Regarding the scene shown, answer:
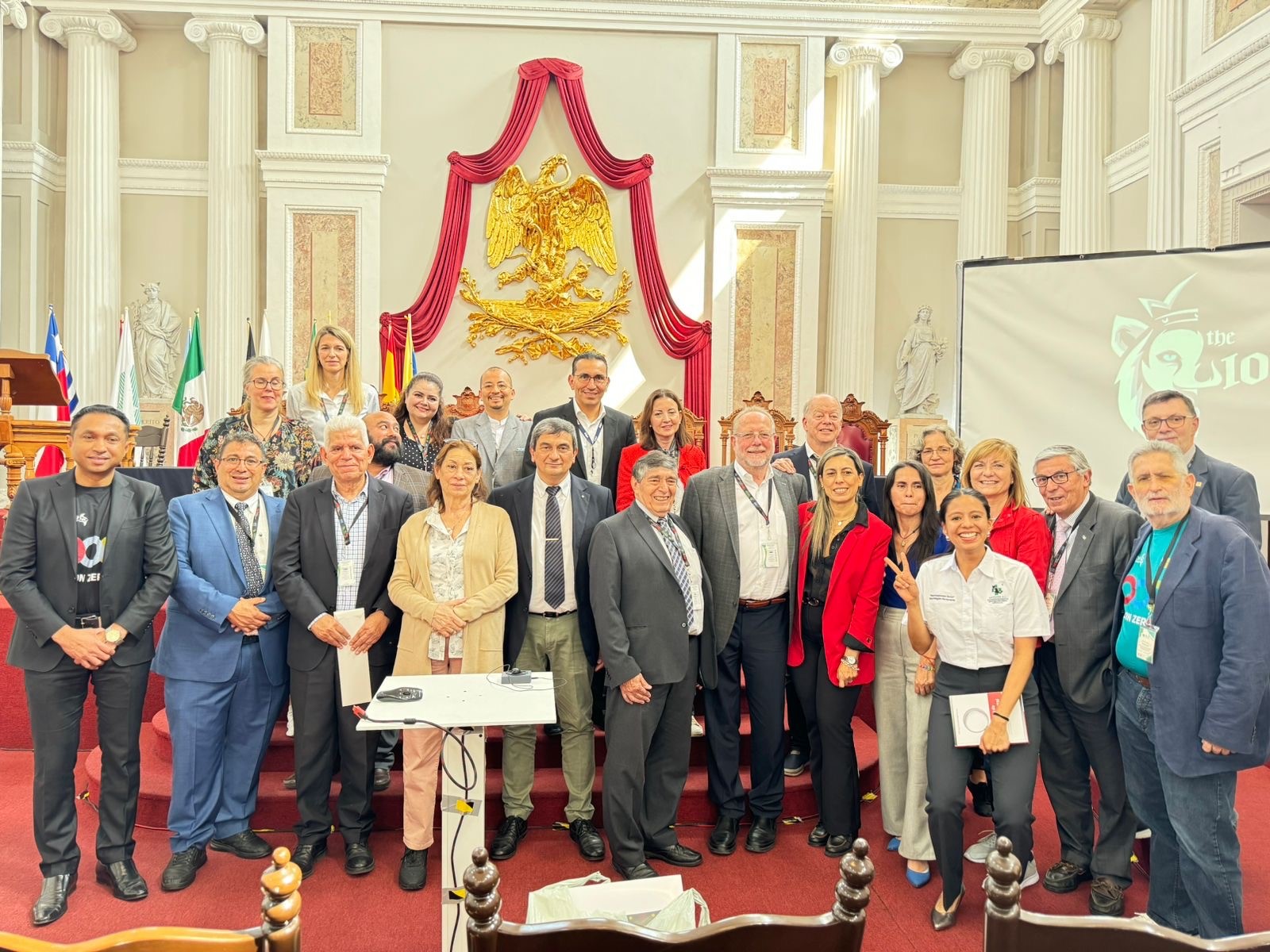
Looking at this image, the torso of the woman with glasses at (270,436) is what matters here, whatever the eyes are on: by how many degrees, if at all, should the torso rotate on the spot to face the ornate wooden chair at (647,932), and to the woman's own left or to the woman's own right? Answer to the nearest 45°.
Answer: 0° — they already face it

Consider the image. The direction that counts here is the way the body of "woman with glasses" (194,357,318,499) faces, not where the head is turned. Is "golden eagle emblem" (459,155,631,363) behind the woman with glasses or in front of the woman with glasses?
behind

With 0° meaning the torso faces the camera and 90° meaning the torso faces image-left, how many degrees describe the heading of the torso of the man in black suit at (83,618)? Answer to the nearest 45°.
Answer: approximately 0°

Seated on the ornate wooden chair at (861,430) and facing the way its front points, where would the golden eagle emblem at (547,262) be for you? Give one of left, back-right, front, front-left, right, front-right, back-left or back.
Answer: back-right

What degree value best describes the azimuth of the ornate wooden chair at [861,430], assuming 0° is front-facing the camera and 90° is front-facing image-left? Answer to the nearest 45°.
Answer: approximately 0°
